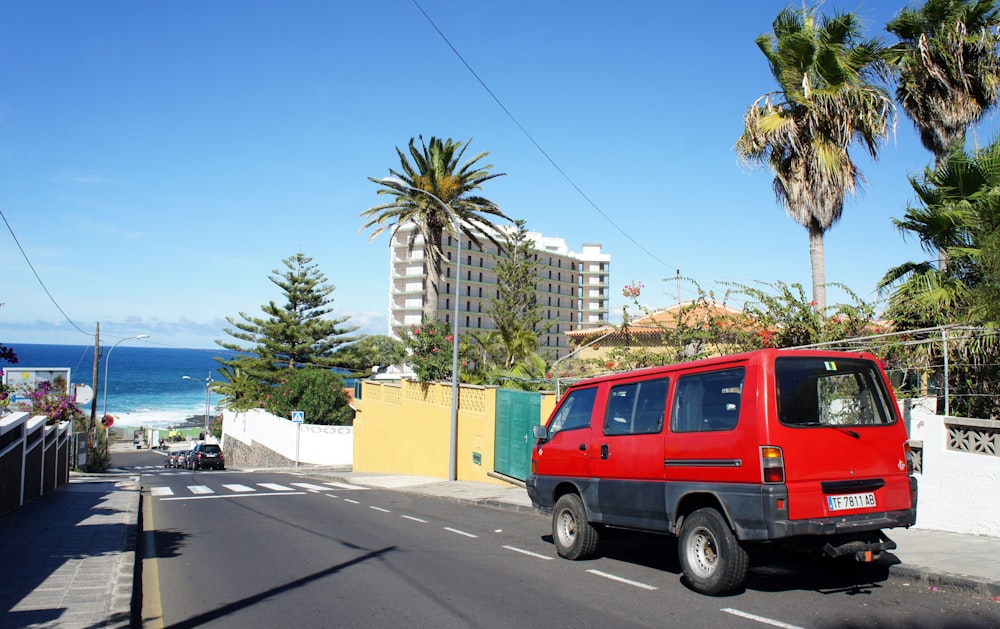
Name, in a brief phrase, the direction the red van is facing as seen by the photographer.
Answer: facing away from the viewer and to the left of the viewer

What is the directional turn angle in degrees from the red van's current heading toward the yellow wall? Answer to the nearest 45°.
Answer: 0° — it already faces it

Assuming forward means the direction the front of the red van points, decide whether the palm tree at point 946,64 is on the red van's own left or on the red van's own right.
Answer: on the red van's own right

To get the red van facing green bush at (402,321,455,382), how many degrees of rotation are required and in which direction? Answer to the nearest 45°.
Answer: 0° — it already faces it

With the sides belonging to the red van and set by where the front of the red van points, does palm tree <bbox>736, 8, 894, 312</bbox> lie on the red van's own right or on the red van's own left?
on the red van's own right

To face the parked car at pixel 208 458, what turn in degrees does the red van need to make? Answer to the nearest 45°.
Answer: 0° — it already faces it

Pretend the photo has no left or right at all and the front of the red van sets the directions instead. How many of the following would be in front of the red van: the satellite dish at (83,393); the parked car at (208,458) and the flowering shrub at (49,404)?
3

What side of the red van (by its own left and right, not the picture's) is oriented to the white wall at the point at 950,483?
right

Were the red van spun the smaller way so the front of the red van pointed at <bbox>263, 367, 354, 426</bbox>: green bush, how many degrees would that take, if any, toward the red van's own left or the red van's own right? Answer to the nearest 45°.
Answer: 0° — it already faces it
